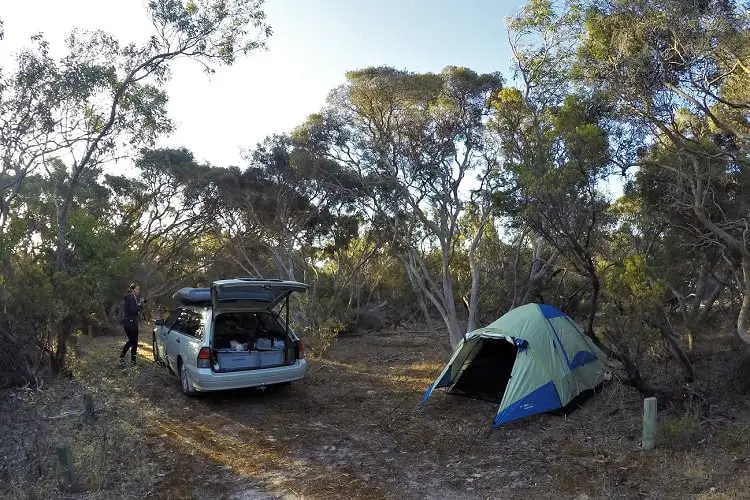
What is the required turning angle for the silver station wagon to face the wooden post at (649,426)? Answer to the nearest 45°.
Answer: approximately 180°

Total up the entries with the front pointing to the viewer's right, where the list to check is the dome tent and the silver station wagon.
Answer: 0

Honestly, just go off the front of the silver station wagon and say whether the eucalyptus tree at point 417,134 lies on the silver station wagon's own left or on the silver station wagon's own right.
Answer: on the silver station wagon's own right

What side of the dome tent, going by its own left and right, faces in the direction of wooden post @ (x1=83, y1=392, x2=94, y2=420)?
front

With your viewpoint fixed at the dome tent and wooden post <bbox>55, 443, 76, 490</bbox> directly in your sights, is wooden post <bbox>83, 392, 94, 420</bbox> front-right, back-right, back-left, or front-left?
front-right

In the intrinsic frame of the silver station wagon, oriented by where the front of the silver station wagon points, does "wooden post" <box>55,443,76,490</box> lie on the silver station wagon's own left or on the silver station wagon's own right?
on the silver station wagon's own left

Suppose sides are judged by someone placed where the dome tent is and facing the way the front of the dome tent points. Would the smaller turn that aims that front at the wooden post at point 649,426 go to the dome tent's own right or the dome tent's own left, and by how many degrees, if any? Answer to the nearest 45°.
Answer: approximately 90° to the dome tent's own left

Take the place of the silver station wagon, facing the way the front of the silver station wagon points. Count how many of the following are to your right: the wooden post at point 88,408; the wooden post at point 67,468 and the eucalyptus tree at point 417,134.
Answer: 1

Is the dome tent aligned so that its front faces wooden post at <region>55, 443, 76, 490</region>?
yes

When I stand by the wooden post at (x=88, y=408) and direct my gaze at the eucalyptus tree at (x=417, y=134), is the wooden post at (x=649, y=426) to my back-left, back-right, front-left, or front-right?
front-right

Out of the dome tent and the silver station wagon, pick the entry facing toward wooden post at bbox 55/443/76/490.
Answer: the dome tent

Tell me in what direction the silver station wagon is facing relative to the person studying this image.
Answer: facing away from the viewer and to the left of the viewer

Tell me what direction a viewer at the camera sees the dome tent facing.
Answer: facing the viewer and to the left of the viewer

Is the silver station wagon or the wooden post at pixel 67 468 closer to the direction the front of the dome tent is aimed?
the wooden post

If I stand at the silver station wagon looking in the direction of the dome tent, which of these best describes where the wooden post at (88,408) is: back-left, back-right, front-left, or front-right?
back-right
